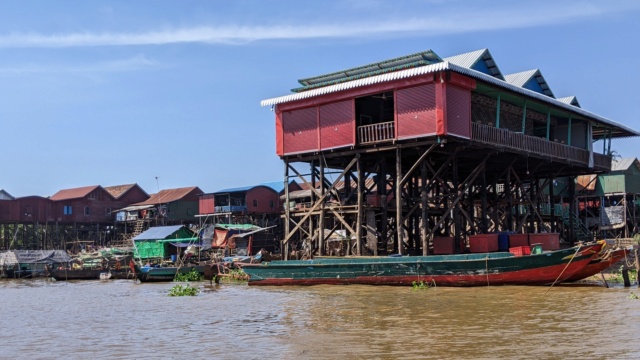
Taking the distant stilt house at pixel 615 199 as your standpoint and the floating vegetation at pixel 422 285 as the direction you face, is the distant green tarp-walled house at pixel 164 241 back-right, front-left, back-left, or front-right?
front-right

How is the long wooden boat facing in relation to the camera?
to the viewer's right

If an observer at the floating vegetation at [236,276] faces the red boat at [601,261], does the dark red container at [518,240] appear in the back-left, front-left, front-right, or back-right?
front-left

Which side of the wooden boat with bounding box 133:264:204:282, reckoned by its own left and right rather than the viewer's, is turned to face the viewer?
left

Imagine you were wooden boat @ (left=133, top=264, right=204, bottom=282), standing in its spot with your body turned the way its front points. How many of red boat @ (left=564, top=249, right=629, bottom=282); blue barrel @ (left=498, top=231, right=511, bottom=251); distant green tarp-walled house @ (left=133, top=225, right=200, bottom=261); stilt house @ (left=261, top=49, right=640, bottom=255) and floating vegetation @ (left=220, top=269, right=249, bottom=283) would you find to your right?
1

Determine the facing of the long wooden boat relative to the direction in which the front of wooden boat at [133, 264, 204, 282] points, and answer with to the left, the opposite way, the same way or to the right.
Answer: the opposite way

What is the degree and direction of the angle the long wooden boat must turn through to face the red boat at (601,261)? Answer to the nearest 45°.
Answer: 0° — it already faces it
